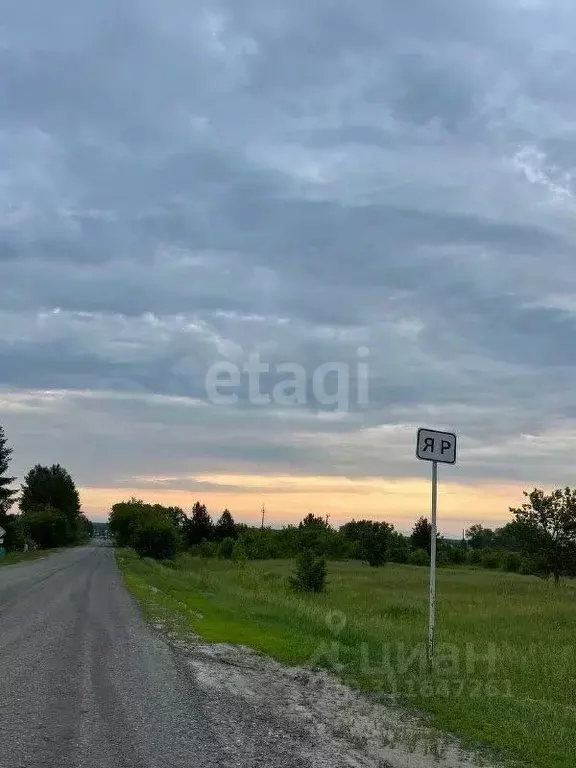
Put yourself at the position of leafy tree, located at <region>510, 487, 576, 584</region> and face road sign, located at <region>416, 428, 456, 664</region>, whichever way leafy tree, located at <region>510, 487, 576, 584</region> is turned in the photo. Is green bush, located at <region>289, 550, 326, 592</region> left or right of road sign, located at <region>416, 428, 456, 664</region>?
right

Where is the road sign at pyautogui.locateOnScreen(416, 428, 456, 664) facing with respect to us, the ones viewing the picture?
facing the viewer

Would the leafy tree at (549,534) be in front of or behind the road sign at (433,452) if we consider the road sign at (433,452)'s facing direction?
behind

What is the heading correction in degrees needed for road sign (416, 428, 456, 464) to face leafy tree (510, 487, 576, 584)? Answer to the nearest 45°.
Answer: approximately 180°

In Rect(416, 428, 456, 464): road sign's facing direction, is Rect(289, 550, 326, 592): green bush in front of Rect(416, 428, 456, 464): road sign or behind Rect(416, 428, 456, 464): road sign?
behind

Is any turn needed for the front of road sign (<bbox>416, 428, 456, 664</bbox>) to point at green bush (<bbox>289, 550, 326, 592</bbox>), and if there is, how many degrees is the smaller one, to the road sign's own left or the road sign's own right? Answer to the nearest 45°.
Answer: approximately 180°
